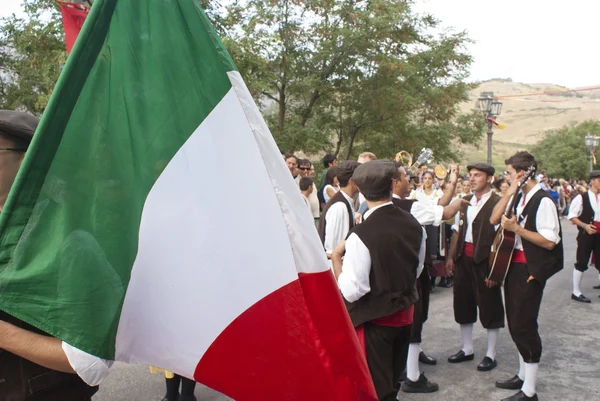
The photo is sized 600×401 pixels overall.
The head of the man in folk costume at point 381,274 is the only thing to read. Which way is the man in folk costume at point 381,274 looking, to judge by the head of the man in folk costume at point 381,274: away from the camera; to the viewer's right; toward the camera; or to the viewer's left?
away from the camera

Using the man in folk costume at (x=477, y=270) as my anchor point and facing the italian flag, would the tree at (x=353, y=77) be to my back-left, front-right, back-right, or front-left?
back-right

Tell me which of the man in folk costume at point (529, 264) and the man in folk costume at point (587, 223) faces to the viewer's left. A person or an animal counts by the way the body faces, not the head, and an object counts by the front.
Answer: the man in folk costume at point (529, 264)

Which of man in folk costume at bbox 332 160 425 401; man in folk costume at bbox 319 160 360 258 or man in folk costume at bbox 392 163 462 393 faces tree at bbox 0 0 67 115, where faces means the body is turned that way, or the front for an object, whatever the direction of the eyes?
man in folk costume at bbox 332 160 425 401

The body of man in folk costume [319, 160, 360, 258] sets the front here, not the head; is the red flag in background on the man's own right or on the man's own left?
on the man's own left

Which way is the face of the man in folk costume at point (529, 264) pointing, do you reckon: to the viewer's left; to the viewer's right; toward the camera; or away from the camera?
to the viewer's left

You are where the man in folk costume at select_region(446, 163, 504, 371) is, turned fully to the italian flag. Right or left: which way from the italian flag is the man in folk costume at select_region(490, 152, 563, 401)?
left

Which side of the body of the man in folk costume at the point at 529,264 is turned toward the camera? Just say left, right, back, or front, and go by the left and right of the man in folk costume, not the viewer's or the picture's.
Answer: left

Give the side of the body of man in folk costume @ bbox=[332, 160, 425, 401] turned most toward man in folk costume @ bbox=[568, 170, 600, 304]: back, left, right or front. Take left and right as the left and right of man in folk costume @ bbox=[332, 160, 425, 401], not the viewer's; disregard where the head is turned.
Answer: right

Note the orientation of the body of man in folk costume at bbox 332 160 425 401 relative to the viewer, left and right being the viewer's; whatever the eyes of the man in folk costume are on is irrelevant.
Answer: facing away from the viewer and to the left of the viewer
